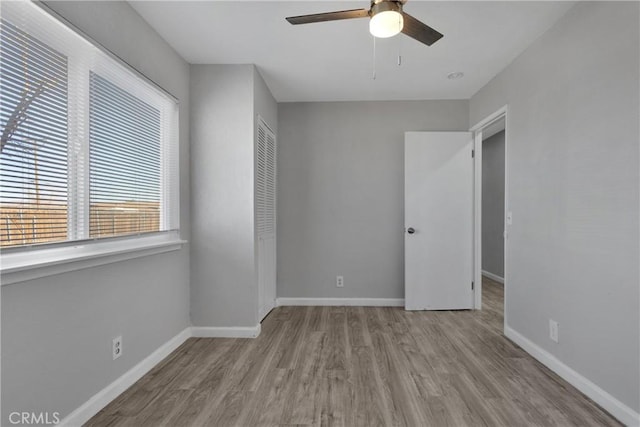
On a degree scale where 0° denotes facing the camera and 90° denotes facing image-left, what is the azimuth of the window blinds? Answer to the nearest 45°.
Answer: approximately 315°

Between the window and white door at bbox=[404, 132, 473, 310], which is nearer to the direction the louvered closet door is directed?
the white door

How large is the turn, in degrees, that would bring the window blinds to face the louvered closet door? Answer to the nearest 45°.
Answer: approximately 90° to its left

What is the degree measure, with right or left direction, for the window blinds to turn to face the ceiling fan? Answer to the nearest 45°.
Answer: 0° — it already faces it

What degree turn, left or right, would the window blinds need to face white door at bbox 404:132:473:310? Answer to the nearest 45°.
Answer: approximately 45° to its left

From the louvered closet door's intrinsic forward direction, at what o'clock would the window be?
The window is roughly at 4 o'clock from the louvered closet door.

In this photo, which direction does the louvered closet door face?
to the viewer's right

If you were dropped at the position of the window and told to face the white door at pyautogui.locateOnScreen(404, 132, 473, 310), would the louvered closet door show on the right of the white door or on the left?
left

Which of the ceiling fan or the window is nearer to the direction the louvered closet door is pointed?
the ceiling fan
